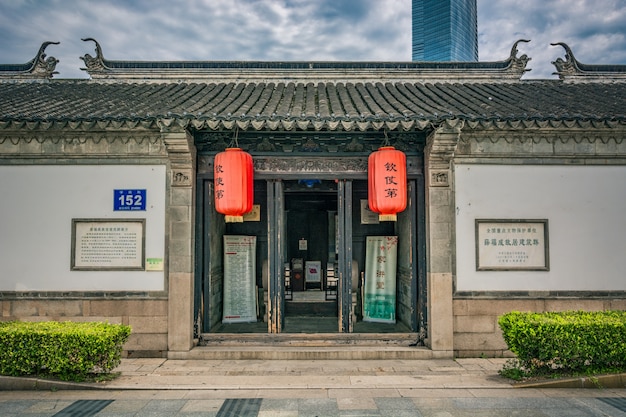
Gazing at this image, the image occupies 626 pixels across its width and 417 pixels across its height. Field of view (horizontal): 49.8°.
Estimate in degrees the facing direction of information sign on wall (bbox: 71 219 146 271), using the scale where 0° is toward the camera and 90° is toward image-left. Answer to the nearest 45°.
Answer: approximately 0°

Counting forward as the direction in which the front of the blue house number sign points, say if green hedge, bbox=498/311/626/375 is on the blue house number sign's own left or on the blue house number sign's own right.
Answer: on the blue house number sign's own left

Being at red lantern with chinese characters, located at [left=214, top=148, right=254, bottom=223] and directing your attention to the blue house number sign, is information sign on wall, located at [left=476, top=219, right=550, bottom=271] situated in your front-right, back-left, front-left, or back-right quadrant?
back-right

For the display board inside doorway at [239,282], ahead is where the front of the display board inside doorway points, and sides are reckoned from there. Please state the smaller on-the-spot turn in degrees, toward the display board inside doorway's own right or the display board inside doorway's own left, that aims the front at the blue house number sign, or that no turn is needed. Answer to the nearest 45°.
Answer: approximately 45° to the display board inside doorway's own right

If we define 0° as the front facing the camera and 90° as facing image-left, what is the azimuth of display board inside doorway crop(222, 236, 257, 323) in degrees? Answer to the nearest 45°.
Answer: approximately 0°
